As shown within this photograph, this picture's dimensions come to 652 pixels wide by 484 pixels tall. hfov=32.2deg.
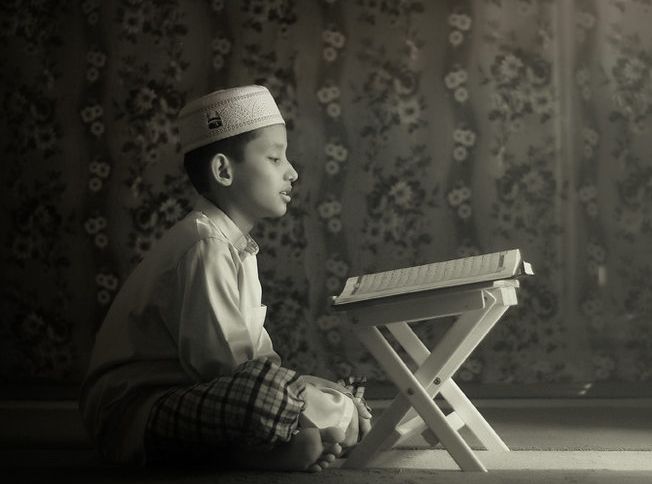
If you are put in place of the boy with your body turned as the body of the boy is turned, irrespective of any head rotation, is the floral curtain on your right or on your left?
on your left

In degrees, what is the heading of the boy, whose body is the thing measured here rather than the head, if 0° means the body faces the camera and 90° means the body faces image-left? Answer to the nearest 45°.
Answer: approximately 270°

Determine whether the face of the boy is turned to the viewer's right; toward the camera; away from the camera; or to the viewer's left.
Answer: to the viewer's right
